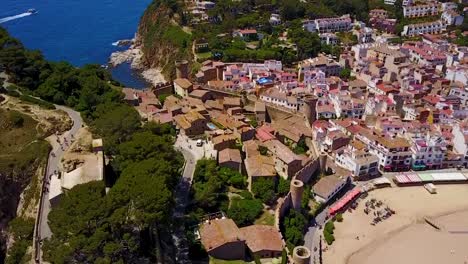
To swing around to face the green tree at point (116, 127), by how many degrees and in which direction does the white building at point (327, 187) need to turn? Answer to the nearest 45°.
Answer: approximately 135° to its right

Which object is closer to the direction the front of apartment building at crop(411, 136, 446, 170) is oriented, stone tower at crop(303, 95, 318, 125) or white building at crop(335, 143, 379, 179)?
the white building

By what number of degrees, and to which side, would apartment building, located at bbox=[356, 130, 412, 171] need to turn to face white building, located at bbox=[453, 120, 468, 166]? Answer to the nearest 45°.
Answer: approximately 135° to its left

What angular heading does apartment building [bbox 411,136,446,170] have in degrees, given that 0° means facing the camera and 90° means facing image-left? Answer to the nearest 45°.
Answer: approximately 0°

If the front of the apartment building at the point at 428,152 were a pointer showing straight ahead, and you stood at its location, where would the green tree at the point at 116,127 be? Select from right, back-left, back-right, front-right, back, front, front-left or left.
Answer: front-right

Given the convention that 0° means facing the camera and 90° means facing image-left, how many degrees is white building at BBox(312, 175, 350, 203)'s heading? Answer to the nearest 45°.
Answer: approximately 315°

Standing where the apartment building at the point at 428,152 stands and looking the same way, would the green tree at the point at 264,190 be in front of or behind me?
in front

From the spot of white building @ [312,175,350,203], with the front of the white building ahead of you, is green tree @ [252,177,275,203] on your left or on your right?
on your right

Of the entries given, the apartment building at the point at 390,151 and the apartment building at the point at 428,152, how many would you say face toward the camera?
2

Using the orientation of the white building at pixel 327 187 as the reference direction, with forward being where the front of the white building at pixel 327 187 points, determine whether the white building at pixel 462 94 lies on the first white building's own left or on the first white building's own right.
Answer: on the first white building's own left

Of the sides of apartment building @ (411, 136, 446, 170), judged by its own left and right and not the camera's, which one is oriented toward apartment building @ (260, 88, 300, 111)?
right

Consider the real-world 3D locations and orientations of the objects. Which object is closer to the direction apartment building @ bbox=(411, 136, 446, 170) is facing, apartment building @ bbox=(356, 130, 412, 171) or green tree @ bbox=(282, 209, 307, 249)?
the green tree

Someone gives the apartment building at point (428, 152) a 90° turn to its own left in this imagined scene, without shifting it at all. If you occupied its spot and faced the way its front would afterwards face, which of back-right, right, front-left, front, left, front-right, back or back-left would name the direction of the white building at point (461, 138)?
front-left

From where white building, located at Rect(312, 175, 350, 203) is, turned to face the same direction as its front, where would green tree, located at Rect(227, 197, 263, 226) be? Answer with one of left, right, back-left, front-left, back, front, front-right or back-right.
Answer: right
